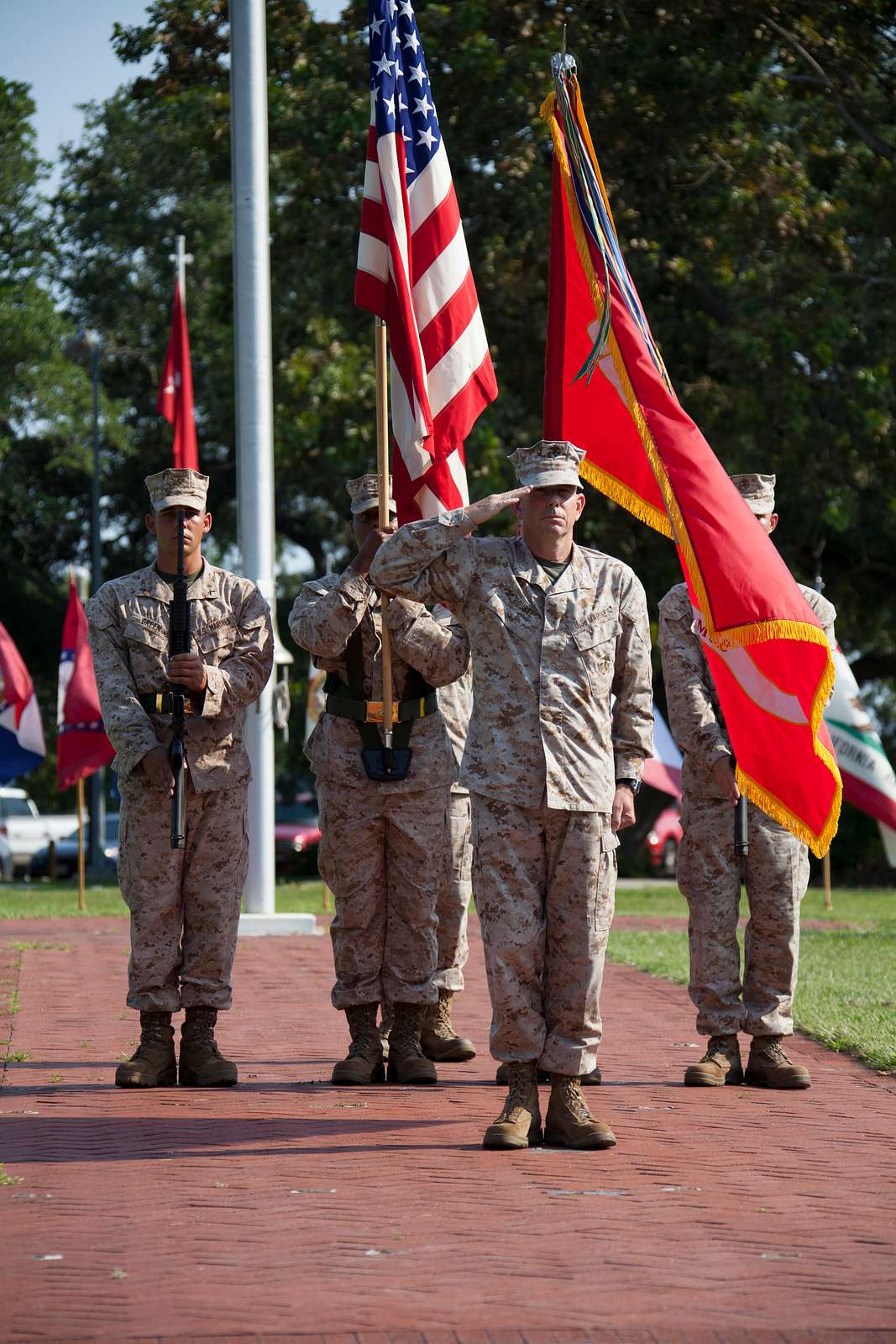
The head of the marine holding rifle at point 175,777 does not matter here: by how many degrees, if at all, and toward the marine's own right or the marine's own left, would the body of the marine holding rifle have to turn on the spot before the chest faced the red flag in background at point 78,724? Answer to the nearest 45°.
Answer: approximately 180°

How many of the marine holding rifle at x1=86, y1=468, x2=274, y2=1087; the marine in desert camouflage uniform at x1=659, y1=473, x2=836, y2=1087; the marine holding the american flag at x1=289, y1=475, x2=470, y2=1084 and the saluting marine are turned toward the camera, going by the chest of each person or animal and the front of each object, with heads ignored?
4

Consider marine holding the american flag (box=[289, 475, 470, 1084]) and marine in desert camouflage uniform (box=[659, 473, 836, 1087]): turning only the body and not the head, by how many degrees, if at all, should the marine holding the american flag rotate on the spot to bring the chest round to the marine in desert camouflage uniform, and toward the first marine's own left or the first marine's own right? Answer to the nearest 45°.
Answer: approximately 90° to the first marine's own left

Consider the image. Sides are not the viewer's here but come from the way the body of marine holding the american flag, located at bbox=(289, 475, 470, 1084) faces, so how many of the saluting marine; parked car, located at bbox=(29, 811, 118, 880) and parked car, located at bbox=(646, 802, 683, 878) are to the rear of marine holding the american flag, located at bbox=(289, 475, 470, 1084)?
2

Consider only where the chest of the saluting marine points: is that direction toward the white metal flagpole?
no

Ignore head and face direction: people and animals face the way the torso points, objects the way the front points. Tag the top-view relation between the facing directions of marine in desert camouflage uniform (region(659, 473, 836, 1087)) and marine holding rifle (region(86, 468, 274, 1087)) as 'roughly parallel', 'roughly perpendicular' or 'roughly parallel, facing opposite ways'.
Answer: roughly parallel

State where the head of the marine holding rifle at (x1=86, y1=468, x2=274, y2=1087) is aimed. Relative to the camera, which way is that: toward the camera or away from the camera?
toward the camera

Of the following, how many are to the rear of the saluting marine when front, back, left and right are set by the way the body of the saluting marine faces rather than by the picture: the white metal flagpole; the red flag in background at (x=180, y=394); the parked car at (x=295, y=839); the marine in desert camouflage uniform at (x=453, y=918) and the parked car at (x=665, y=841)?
5

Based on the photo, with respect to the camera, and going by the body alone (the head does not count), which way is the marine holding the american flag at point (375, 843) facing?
toward the camera

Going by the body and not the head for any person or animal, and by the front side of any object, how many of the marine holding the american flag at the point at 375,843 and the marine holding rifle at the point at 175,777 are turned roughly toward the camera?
2

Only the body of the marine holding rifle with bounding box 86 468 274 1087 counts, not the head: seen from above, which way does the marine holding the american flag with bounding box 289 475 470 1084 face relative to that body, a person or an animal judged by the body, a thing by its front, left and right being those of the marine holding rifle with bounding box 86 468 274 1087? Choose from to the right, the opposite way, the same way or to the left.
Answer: the same way

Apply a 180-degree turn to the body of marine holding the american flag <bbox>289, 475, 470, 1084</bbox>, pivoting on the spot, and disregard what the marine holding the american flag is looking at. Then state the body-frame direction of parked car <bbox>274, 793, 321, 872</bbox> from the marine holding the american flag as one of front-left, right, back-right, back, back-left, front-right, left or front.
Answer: front

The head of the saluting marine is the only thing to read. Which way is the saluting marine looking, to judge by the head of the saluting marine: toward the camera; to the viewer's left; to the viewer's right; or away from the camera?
toward the camera

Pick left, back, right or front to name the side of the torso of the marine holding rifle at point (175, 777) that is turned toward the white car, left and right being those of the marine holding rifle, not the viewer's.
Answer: back

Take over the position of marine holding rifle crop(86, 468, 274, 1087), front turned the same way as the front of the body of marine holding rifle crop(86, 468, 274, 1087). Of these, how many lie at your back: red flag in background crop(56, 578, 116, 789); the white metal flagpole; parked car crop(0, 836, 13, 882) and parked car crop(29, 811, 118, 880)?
4

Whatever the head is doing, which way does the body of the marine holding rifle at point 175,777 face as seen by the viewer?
toward the camera
